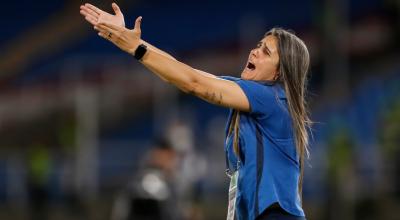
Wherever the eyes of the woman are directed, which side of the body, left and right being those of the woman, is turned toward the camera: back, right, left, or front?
left

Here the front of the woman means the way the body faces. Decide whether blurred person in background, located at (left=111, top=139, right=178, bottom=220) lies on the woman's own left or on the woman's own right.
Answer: on the woman's own right
